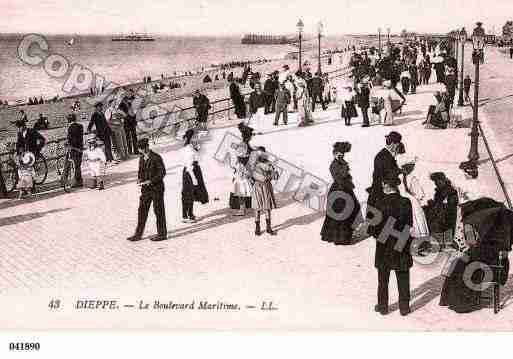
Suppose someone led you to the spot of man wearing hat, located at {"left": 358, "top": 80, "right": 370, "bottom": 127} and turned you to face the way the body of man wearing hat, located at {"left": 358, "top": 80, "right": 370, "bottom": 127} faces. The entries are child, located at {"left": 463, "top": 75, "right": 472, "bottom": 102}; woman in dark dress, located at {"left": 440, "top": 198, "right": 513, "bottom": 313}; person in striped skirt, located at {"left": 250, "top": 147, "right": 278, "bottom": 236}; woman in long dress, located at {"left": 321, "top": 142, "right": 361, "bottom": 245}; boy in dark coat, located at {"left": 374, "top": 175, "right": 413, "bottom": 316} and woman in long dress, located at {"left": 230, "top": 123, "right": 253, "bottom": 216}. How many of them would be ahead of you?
5

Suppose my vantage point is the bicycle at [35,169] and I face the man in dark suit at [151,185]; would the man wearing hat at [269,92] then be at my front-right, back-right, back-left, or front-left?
back-left
